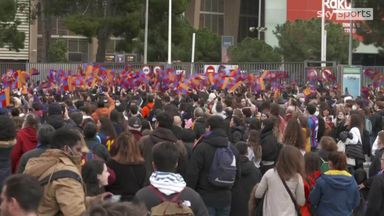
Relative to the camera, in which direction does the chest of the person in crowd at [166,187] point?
away from the camera

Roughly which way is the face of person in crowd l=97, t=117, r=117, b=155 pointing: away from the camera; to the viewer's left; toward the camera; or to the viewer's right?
away from the camera

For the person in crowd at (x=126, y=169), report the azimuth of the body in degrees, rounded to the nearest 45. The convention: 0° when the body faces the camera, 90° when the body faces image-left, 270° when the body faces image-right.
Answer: approximately 180°

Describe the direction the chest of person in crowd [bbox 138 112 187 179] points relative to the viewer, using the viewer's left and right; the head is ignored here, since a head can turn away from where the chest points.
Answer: facing away from the viewer

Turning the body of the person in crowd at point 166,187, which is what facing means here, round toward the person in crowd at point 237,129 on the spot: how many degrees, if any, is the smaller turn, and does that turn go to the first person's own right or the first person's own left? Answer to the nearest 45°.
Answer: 0° — they already face them

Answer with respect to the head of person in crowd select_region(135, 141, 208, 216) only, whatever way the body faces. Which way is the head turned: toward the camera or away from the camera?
away from the camera

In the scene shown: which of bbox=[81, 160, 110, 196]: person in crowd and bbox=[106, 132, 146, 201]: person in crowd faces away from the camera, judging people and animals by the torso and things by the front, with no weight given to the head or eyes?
bbox=[106, 132, 146, 201]: person in crowd

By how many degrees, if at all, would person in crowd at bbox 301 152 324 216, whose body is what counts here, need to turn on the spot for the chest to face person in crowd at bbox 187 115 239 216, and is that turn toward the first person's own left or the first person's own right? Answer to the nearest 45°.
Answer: approximately 90° to the first person's own left

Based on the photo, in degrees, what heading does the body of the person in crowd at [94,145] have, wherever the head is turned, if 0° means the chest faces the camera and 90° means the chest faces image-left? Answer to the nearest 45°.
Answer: approximately 180°

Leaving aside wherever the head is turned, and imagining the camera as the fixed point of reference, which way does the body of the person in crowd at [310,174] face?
away from the camera
